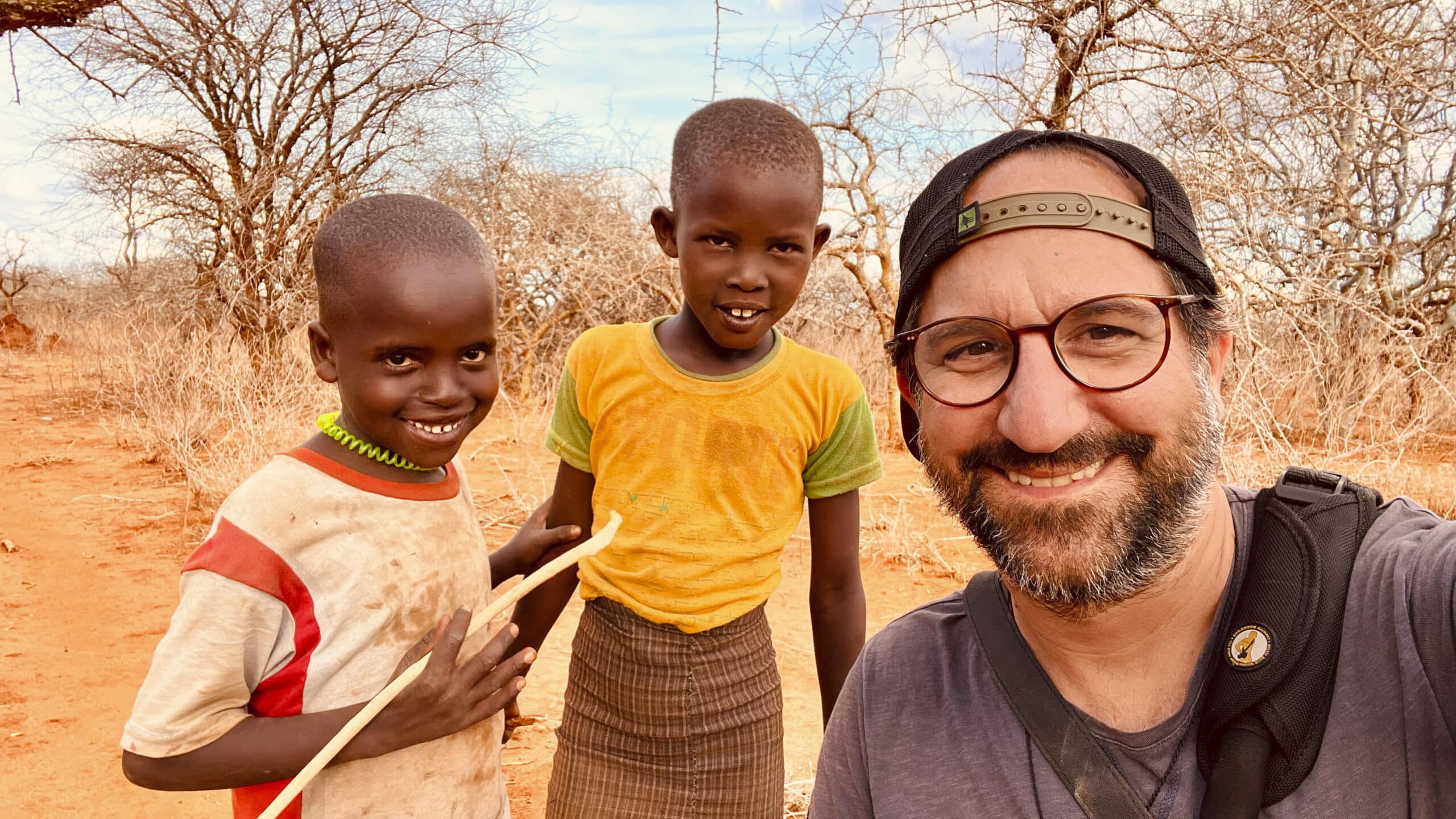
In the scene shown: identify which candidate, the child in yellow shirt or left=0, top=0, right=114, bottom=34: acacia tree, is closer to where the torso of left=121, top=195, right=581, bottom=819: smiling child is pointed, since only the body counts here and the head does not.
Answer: the child in yellow shirt

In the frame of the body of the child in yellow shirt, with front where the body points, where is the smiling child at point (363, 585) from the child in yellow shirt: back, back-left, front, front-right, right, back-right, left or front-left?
front-right

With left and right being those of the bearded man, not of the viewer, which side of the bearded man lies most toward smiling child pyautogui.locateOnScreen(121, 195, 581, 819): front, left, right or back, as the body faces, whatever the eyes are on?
right

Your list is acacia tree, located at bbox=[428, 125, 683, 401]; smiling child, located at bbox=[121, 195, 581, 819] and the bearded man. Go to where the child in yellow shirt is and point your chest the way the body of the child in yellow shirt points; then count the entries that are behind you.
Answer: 1

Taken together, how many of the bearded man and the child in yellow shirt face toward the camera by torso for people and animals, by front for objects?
2

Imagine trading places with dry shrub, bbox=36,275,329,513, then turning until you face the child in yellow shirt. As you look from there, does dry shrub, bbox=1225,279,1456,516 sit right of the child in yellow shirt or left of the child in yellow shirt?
left

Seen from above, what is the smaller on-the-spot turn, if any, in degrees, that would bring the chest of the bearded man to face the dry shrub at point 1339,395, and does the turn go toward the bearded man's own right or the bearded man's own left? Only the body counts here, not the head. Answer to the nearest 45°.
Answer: approximately 180°

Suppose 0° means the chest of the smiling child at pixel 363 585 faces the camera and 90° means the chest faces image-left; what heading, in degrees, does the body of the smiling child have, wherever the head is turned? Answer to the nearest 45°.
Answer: approximately 315°
